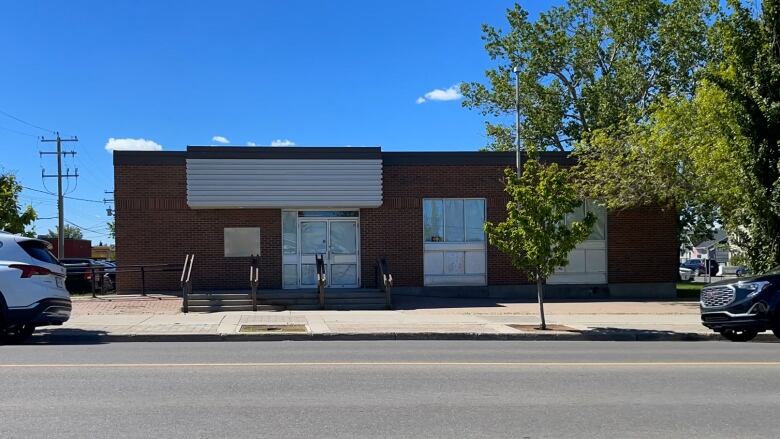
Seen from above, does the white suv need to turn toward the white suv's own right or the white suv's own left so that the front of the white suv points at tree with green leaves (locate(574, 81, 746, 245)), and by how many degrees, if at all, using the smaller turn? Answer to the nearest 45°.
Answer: approximately 135° to the white suv's own right

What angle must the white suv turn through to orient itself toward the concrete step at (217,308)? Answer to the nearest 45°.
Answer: approximately 90° to its right

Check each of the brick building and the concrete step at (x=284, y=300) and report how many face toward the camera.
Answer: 2

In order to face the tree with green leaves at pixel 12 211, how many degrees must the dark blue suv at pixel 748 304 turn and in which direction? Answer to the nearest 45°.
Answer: approximately 45° to its right

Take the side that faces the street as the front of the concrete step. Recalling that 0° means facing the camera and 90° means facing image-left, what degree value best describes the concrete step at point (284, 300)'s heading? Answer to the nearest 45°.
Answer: approximately 0°

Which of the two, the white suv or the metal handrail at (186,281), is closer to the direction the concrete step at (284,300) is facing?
the white suv

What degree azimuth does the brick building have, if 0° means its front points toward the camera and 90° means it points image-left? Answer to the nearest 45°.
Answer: approximately 0°

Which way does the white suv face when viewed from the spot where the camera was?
facing away from the viewer and to the left of the viewer

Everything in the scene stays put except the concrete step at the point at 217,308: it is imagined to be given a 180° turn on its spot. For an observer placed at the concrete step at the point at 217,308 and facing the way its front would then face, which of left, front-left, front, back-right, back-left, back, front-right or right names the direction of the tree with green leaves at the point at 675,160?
right

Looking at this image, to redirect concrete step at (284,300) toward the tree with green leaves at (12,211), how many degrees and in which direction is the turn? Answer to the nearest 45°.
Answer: approximately 135° to its right
